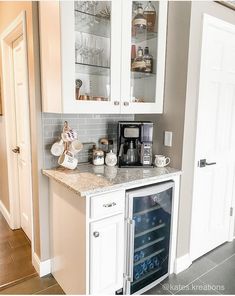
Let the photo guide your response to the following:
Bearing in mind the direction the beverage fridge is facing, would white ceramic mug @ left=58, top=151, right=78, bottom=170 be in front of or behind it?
behind

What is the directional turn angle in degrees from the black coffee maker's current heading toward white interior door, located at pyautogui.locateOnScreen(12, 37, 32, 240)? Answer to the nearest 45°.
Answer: approximately 90° to its right

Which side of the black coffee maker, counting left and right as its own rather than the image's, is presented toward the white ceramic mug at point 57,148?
right

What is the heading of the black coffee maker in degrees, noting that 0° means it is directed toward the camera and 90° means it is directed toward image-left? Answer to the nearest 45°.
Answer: approximately 0°
